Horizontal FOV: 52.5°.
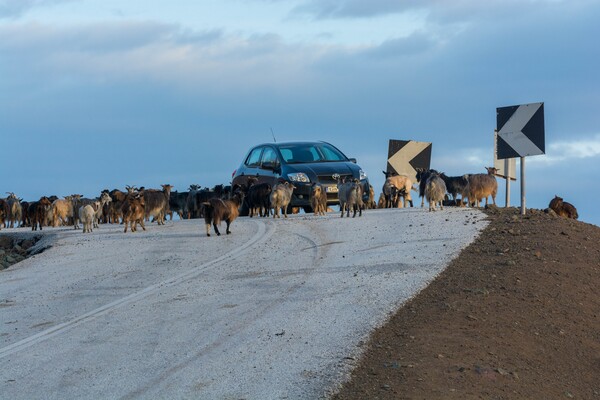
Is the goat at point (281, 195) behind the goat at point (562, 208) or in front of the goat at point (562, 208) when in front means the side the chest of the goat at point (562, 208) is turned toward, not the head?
in front

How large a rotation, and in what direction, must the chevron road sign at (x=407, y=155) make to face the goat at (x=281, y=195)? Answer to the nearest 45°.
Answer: approximately 45° to its right

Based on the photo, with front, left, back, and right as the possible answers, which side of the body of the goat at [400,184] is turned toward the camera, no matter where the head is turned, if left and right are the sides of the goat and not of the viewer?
left

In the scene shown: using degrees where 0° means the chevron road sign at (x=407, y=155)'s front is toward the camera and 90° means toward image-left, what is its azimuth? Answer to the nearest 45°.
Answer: approximately 0°

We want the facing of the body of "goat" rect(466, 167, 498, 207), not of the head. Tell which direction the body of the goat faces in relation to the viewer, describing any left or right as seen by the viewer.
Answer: facing away from the viewer and to the right of the viewer

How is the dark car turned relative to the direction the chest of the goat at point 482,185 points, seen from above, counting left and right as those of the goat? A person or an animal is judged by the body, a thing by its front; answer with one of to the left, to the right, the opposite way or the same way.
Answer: to the right
